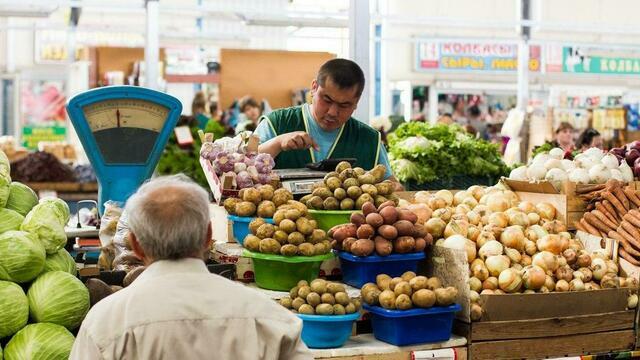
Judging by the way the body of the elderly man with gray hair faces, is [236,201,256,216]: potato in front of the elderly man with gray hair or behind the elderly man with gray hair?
in front

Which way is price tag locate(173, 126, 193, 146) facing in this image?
toward the camera

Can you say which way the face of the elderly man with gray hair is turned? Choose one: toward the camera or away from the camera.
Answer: away from the camera

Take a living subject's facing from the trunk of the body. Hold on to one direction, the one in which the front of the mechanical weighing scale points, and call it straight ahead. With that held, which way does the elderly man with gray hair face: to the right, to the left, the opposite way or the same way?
the opposite way

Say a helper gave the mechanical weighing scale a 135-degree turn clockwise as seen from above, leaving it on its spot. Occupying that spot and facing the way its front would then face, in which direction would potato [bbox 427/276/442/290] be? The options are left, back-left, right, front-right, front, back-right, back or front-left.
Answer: back

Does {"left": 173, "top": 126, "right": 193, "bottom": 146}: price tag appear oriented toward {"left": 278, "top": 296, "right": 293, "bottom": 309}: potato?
yes

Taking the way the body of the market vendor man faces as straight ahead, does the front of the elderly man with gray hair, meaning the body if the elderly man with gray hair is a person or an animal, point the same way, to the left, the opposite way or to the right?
the opposite way

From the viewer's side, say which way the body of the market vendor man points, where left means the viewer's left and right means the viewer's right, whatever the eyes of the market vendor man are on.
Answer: facing the viewer

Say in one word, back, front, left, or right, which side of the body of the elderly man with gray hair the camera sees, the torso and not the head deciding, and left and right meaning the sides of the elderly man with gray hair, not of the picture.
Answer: back

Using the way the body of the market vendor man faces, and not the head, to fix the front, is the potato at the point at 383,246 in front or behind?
in front

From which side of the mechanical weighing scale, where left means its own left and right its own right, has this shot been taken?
front

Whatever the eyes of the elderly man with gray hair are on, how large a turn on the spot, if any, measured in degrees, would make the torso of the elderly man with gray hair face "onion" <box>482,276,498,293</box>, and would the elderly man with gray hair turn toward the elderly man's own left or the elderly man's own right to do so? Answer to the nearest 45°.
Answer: approximately 45° to the elderly man's own right
